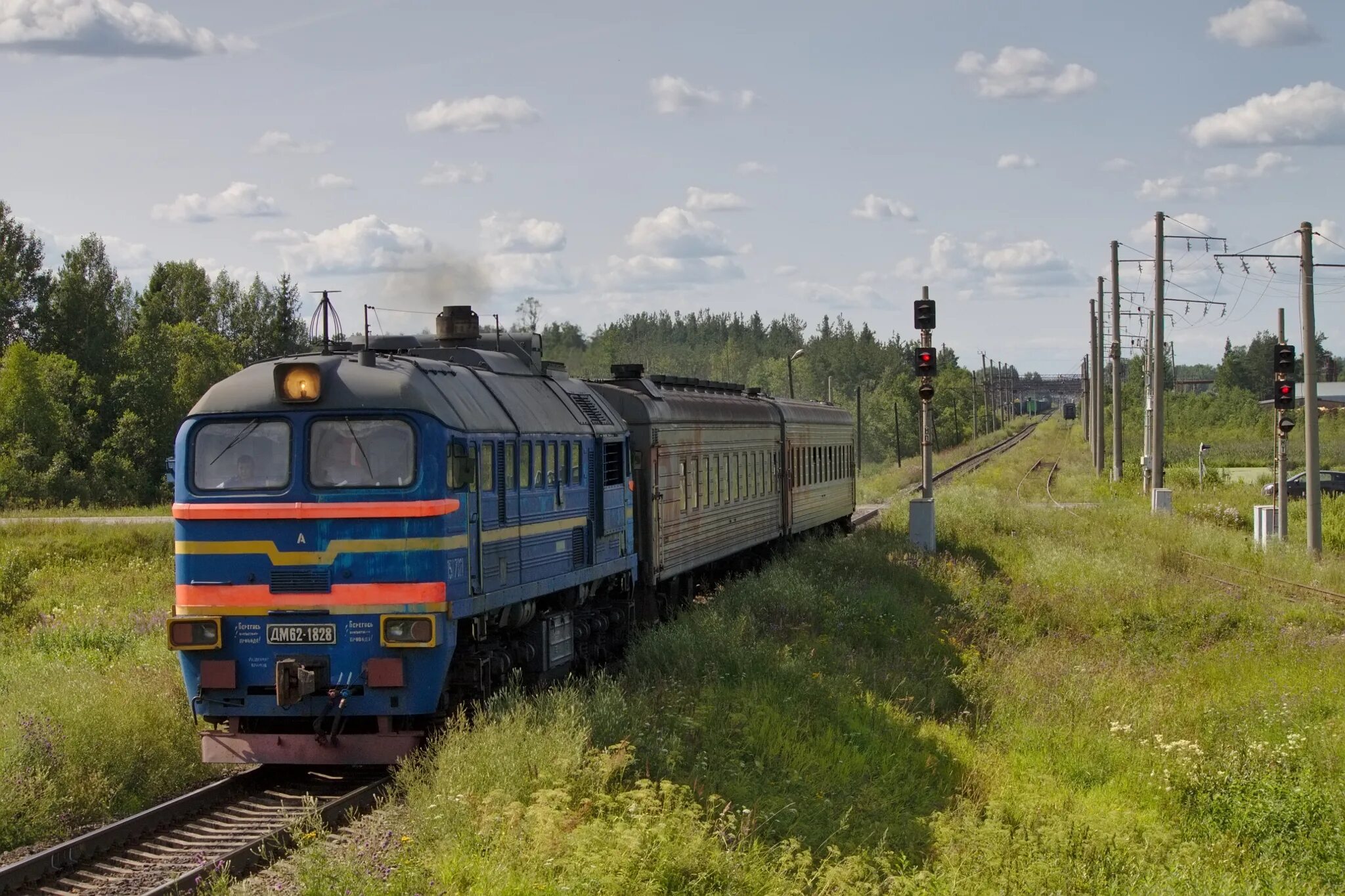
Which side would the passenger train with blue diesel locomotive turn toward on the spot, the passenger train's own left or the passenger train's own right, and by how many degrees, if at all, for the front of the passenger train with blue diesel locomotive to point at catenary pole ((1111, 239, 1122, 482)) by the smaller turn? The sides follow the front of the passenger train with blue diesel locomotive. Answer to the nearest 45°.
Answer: approximately 180°

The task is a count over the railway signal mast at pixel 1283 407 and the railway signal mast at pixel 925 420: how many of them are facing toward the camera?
2

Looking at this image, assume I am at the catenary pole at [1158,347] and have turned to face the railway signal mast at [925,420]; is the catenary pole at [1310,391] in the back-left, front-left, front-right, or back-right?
front-left

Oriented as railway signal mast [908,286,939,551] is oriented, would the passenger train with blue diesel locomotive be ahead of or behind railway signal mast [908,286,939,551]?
ahead

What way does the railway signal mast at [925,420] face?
toward the camera

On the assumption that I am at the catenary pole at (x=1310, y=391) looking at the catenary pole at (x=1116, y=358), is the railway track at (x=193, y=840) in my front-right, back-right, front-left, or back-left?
back-left

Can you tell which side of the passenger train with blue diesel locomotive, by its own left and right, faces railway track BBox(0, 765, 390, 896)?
front

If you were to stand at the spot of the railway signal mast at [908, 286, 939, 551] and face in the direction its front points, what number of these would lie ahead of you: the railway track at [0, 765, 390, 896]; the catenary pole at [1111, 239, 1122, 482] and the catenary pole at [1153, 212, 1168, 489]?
1

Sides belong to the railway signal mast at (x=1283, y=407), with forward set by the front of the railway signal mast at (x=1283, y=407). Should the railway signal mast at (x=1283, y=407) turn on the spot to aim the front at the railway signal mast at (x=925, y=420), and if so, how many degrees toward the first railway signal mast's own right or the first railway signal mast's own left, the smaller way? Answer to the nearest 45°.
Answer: approximately 45° to the first railway signal mast's own right

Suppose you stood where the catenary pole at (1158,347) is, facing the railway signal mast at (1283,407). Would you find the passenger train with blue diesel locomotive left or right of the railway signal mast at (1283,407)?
right

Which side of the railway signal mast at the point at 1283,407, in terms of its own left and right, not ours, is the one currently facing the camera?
front

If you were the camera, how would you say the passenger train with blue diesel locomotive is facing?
facing the viewer and to the left of the viewer
